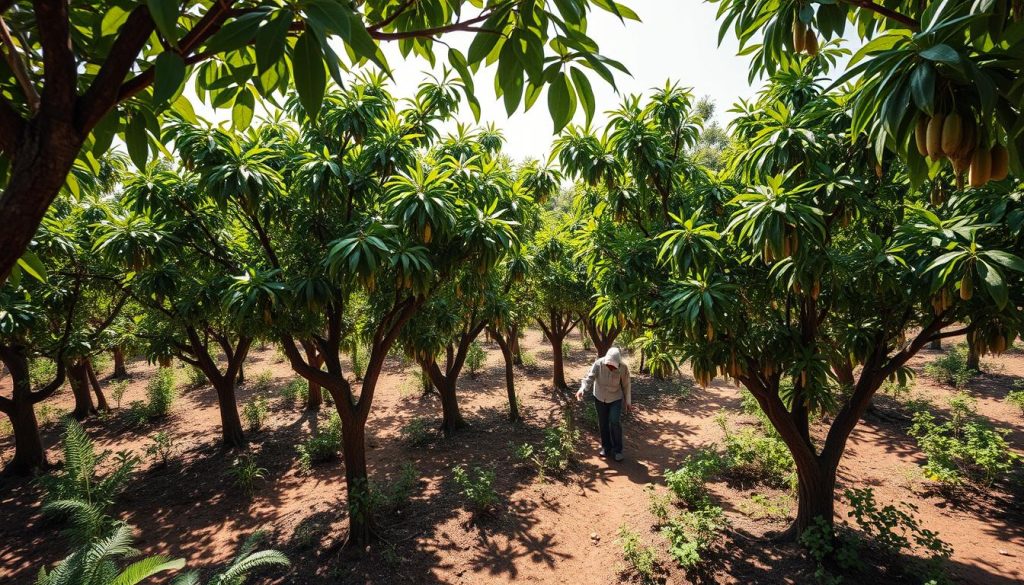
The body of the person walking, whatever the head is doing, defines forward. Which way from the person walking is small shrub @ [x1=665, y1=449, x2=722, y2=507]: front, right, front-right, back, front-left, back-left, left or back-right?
front-left

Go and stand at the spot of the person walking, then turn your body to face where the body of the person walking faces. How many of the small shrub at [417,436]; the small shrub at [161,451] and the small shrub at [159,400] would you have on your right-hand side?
3

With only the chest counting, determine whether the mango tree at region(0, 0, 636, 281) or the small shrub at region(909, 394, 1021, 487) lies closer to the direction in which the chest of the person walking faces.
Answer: the mango tree

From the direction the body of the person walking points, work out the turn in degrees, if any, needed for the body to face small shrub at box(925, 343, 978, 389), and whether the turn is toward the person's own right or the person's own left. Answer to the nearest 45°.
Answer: approximately 135° to the person's own left

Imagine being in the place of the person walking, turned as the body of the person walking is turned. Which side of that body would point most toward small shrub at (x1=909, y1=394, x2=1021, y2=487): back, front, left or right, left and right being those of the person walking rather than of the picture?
left

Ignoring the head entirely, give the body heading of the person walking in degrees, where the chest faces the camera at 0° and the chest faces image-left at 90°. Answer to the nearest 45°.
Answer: approximately 0°

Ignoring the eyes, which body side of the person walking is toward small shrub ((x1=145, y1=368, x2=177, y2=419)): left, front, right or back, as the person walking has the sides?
right

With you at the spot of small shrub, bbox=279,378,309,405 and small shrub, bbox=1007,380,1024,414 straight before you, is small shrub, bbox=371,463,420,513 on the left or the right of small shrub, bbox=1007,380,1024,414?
right
